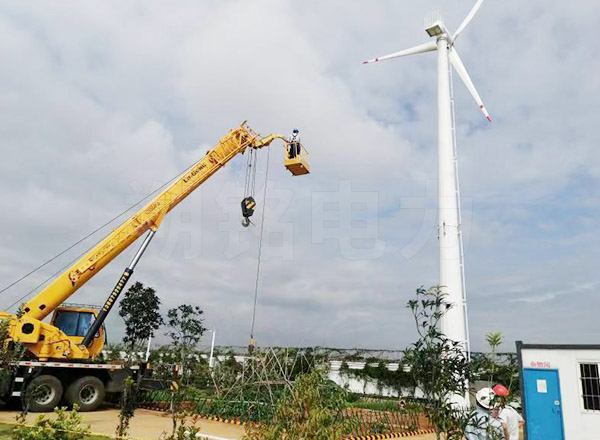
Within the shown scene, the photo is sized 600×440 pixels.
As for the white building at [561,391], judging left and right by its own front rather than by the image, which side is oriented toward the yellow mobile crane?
right

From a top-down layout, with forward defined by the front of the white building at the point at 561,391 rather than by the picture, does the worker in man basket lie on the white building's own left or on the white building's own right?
on the white building's own right

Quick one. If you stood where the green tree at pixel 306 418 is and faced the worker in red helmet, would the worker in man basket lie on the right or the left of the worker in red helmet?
left

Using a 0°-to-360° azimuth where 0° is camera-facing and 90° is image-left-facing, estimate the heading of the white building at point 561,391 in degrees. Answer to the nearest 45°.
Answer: approximately 0°

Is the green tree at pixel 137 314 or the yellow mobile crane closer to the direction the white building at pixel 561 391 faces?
the yellow mobile crane

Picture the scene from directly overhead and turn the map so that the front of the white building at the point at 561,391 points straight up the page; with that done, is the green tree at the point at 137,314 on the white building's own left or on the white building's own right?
on the white building's own right

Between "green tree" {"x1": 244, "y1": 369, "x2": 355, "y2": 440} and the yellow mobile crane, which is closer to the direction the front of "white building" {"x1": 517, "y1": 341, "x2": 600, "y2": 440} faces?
the green tree
